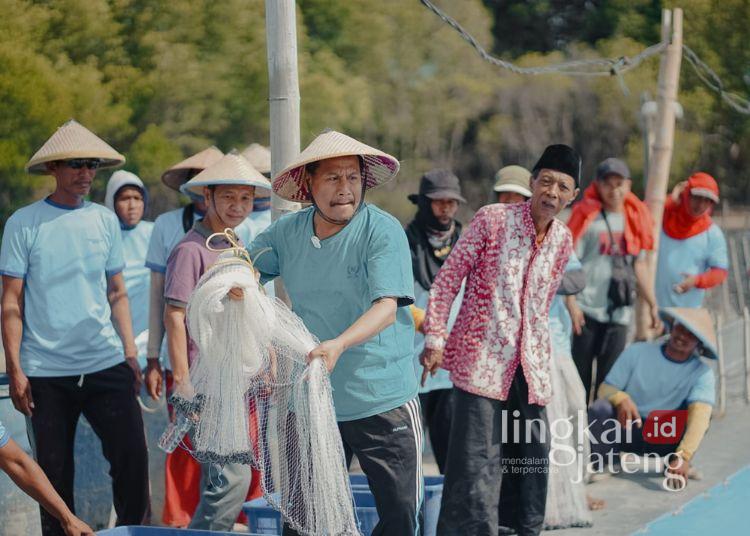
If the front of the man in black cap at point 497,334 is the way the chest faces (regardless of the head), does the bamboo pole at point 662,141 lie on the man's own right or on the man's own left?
on the man's own left

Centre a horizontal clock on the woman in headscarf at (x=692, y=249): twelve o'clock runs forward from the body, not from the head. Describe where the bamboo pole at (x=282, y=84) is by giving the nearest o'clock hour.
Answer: The bamboo pole is roughly at 1 o'clock from the woman in headscarf.

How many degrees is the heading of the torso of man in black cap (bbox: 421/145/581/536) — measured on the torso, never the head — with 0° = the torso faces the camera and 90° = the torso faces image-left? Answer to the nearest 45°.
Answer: approximately 315°

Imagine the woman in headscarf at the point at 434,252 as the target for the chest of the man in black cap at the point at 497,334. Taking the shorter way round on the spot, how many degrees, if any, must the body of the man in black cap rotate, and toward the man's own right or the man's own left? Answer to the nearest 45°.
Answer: approximately 135° to the man's own left

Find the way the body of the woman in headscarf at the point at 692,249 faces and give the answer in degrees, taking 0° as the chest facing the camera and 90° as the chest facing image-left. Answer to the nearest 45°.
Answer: approximately 0°

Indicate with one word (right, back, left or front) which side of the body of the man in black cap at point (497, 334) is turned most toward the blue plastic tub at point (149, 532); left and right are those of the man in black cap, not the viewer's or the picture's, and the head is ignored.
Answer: right

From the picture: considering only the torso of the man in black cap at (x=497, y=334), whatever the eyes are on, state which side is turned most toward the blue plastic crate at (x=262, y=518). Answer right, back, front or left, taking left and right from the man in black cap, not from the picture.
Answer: right

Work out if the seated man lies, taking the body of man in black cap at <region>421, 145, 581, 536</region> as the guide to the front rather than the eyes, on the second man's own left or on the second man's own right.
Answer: on the second man's own left
